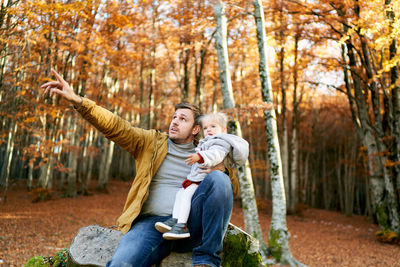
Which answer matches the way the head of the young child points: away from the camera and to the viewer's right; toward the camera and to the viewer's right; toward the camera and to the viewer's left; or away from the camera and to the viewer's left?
toward the camera and to the viewer's left

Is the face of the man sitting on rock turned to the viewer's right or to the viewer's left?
to the viewer's left

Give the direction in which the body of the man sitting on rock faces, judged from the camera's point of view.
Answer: toward the camera
